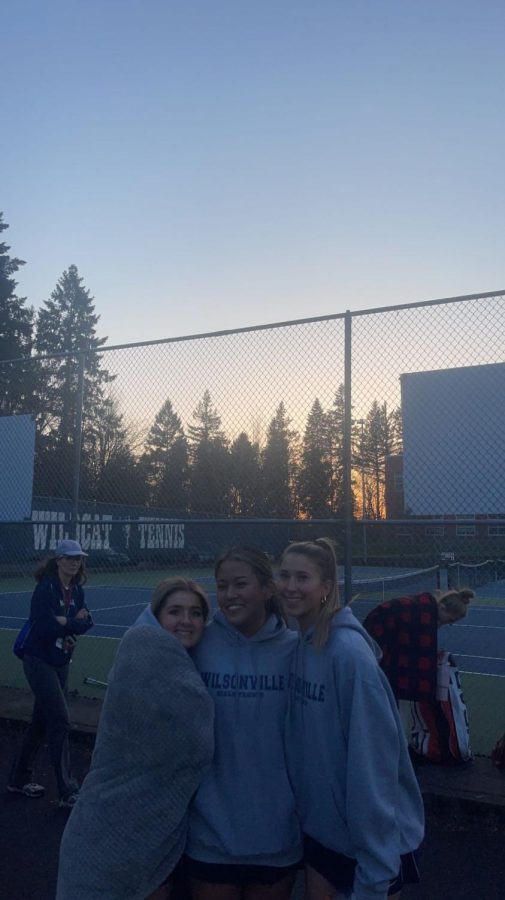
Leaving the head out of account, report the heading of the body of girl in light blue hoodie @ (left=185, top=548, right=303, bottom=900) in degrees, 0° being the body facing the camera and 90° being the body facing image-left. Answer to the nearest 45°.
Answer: approximately 0°

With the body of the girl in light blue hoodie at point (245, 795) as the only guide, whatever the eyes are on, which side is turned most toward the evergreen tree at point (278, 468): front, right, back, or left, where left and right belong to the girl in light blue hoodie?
back

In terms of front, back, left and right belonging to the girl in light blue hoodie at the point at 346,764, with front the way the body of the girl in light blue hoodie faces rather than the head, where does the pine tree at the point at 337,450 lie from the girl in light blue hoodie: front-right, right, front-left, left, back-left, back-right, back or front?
back-right

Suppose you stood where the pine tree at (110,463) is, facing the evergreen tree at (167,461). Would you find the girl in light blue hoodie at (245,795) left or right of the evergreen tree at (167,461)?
right

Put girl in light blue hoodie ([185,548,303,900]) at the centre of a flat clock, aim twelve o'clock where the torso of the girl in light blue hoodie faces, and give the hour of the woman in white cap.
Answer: The woman in white cap is roughly at 5 o'clock from the girl in light blue hoodie.

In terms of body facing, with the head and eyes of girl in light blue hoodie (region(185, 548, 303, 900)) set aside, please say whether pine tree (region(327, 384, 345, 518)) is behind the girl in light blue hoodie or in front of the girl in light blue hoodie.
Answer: behind

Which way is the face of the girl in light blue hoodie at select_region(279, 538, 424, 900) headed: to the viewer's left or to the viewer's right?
to the viewer's left

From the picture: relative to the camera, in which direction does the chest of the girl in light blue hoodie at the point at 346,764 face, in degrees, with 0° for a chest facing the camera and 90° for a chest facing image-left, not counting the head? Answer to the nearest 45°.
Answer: approximately 45°

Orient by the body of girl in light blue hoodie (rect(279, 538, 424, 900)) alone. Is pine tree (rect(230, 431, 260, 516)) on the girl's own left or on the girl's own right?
on the girl's own right

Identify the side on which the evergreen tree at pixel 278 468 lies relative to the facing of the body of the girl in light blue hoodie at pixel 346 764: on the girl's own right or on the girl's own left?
on the girl's own right

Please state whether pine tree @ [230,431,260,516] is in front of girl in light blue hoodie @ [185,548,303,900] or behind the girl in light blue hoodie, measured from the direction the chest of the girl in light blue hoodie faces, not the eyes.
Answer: behind
